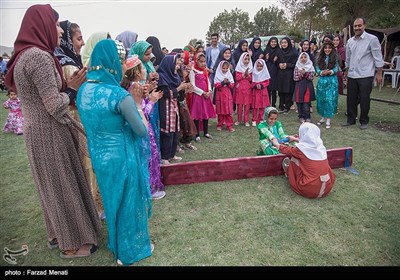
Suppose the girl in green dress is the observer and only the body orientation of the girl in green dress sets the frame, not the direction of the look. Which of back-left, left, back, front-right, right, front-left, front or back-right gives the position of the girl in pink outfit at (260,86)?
back-left

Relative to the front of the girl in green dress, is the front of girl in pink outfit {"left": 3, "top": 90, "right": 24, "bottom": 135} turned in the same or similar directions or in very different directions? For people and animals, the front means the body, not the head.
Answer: same or similar directions

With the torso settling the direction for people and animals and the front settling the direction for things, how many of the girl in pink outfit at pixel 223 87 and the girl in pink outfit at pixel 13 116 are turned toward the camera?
2

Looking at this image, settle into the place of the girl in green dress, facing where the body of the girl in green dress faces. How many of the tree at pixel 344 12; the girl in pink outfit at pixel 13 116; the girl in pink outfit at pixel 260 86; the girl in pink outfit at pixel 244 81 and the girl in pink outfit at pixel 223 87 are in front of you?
0

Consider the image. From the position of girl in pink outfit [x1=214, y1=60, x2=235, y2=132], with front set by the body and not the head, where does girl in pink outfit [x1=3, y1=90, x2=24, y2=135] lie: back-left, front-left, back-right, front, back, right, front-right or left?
right

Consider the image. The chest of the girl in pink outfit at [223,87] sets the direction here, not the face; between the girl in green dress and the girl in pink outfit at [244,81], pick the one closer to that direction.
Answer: the girl in green dress

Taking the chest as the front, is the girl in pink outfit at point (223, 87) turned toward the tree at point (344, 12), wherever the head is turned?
no

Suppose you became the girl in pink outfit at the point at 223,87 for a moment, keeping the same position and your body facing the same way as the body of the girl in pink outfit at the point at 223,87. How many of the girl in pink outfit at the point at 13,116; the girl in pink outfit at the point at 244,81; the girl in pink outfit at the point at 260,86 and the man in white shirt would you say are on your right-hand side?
1

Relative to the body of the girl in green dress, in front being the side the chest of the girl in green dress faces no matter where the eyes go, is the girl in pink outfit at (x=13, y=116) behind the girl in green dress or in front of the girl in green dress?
behind

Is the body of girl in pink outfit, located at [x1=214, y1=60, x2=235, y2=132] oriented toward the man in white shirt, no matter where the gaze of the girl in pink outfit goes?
no

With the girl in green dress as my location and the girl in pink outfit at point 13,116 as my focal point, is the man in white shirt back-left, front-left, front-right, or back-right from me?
back-right

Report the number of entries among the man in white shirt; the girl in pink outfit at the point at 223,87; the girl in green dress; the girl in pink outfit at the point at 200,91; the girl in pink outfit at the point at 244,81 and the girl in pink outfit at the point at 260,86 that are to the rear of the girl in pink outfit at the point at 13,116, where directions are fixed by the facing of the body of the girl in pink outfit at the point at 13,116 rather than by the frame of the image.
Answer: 0

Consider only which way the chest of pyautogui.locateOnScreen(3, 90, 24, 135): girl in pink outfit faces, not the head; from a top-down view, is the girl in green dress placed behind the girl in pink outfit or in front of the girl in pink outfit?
in front

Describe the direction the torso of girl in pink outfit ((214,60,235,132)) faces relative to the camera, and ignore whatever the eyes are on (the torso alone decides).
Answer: toward the camera

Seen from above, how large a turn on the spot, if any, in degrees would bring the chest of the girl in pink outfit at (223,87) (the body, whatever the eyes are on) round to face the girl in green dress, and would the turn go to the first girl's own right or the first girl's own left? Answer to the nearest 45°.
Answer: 0° — they already face them

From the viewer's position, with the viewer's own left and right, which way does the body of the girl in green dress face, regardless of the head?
facing the viewer and to the right of the viewer
